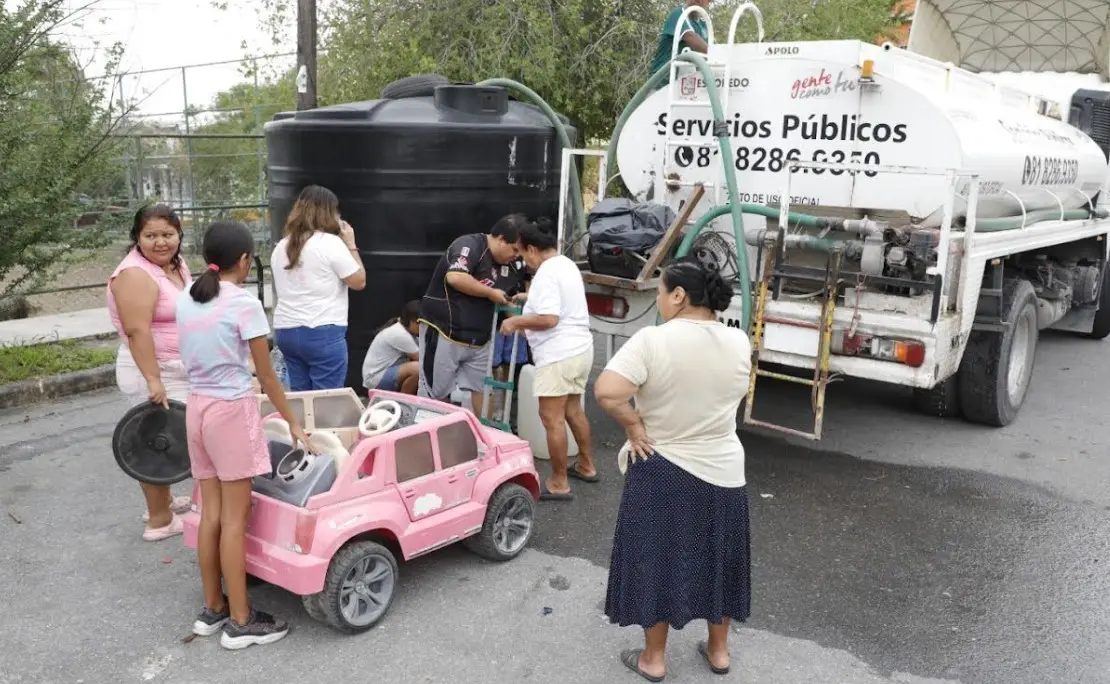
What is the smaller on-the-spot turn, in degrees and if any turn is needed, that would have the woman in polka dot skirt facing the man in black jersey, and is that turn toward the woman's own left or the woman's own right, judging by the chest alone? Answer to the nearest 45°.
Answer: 0° — they already face them

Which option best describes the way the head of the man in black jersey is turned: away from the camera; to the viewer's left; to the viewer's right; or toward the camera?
to the viewer's right

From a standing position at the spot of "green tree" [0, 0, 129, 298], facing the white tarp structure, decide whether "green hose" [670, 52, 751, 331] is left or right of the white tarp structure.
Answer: right

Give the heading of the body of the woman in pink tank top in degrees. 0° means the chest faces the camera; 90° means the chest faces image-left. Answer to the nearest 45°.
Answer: approximately 315°

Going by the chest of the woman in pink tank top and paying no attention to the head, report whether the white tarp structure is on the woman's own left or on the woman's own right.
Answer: on the woman's own left

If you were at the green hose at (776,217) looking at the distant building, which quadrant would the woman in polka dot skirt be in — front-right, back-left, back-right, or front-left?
back-left

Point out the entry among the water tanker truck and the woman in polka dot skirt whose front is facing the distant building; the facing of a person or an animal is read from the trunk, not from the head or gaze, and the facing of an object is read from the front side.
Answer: the woman in polka dot skirt

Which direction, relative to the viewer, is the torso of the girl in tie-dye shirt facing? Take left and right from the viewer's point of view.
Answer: facing away from the viewer and to the right of the viewer

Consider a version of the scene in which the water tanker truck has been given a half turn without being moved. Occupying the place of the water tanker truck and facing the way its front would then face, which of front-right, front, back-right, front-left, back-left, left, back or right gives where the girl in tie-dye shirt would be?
front
